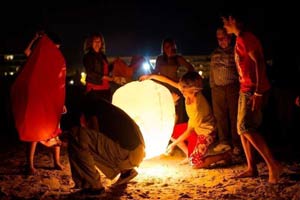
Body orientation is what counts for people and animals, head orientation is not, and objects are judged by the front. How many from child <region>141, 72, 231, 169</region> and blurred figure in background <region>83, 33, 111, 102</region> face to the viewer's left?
1

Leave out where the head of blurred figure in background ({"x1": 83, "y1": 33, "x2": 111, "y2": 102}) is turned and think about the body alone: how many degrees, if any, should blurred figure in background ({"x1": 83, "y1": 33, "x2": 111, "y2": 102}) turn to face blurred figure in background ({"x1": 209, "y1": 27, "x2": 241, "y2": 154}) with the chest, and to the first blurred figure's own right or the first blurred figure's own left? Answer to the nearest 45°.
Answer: approximately 45° to the first blurred figure's own left

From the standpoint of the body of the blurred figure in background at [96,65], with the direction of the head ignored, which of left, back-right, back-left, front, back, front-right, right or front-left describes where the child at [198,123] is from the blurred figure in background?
front

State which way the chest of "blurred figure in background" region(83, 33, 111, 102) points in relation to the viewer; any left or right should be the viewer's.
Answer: facing the viewer and to the right of the viewer

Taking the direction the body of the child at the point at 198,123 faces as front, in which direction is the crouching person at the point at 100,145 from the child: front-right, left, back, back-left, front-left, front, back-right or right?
front-left

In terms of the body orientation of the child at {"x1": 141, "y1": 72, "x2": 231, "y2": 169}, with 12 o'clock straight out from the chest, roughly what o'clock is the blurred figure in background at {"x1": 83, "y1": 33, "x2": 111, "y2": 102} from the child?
The blurred figure in background is roughly at 1 o'clock from the child.

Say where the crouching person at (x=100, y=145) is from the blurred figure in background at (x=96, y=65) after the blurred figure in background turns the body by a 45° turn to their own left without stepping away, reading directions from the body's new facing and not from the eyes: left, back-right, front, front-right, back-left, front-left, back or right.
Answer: right

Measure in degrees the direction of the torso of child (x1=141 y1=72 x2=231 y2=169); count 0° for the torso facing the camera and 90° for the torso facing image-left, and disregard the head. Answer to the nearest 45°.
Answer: approximately 90°

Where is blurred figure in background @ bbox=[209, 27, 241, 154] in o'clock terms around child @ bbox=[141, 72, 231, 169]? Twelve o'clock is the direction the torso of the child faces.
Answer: The blurred figure in background is roughly at 4 o'clock from the child.

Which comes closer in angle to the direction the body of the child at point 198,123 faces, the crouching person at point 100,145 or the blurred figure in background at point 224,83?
the crouching person
